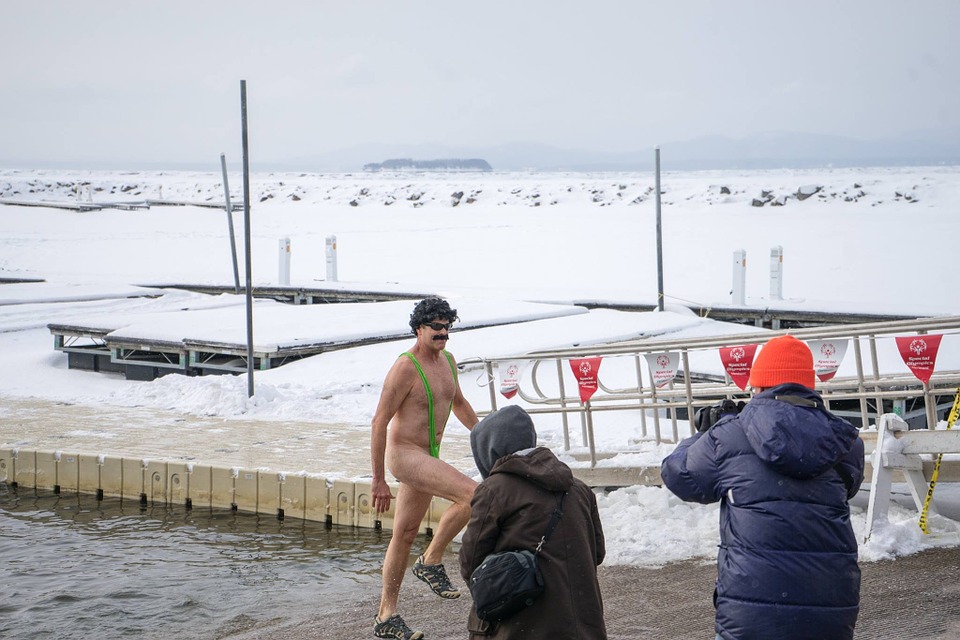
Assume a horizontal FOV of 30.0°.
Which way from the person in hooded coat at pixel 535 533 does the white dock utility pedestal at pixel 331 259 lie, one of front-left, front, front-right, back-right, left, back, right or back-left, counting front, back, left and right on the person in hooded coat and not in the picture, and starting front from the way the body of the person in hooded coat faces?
front-right

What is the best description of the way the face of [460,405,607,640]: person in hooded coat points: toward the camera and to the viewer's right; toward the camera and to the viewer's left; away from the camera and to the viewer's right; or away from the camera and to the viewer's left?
away from the camera and to the viewer's left

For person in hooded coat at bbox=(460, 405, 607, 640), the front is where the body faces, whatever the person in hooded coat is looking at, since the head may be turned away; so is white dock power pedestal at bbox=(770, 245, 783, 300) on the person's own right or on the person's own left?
on the person's own right

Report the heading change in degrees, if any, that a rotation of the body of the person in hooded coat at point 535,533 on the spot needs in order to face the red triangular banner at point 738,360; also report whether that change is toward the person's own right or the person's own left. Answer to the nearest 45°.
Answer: approximately 45° to the person's own right

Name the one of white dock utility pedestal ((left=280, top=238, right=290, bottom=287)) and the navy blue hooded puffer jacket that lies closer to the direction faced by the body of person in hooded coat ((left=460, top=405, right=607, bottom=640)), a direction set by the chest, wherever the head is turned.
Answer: the white dock utility pedestal

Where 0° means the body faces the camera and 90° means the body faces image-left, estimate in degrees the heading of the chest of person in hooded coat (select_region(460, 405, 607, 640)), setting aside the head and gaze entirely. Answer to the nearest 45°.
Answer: approximately 135°

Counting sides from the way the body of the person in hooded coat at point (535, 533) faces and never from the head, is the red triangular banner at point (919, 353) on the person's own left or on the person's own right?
on the person's own right

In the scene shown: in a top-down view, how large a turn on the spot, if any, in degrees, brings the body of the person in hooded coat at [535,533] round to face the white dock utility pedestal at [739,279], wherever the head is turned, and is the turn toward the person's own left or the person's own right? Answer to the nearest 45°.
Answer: approximately 45° to the person's own right

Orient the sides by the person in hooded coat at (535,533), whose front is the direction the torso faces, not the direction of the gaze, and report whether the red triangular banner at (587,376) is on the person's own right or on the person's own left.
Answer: on the person's own right
